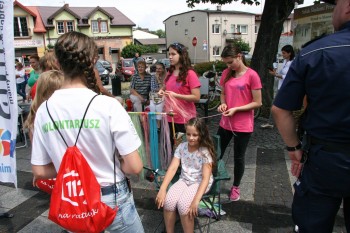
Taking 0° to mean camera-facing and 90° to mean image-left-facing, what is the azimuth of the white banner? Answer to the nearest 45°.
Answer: approximately 0°

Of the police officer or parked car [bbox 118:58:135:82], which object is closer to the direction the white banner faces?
the police officer

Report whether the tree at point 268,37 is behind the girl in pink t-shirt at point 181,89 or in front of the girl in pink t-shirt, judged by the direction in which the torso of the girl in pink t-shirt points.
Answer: behind

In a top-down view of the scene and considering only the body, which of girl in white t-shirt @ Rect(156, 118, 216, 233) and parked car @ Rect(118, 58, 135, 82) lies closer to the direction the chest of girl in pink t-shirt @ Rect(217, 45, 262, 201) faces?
the girl in white t-shirt

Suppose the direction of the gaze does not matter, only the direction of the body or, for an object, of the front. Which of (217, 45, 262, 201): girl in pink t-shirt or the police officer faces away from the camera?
the police officer
